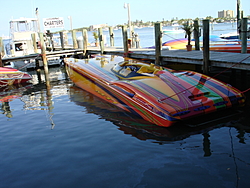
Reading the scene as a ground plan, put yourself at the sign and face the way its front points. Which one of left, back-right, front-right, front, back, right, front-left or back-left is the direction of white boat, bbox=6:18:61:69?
back-right

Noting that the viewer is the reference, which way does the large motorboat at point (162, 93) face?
facing away from the viewer and to the left of the viewer

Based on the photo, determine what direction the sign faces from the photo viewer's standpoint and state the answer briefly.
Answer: facing the viewer

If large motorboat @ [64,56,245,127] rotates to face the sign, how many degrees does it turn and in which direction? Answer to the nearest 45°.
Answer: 0° — it already faces it

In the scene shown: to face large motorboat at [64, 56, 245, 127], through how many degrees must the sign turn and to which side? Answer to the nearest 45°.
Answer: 0° — it already faces it

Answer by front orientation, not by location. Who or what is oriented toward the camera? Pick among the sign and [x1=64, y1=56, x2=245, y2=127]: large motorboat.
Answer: the sign

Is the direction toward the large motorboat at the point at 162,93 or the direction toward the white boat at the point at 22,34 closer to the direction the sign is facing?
the large motorboat

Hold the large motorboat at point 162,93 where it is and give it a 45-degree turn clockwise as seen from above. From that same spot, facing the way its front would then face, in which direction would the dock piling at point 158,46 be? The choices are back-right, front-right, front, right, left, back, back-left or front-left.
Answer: front

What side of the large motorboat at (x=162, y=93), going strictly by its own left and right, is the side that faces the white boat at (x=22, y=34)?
front

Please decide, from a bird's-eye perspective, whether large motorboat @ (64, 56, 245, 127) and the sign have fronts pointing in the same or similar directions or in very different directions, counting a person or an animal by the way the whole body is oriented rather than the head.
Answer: very different directions

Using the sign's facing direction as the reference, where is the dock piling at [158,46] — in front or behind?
in front
